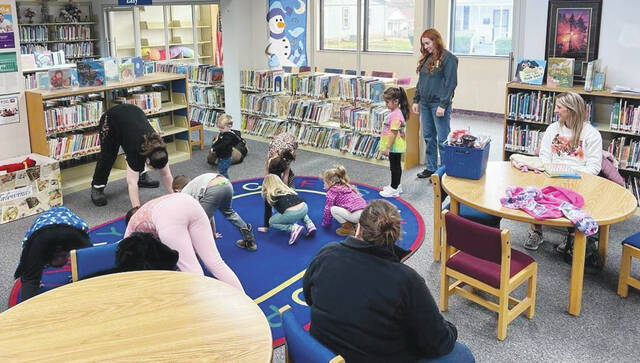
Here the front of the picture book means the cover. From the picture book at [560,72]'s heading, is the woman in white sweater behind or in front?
in front

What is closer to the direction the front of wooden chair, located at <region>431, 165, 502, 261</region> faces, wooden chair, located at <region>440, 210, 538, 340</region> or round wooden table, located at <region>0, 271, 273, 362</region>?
the wooden chair

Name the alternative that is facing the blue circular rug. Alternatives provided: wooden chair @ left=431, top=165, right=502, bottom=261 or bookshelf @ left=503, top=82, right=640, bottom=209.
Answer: the bookshelf

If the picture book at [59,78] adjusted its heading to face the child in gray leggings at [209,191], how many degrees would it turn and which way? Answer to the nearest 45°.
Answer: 0° — it already faces them

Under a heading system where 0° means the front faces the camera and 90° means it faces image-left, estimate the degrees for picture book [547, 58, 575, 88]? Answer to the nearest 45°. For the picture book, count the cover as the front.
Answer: approximately 0°

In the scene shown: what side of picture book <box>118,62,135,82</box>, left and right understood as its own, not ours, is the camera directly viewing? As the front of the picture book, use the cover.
front

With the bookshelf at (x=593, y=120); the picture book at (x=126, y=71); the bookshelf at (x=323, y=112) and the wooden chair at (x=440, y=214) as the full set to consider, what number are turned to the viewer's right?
1

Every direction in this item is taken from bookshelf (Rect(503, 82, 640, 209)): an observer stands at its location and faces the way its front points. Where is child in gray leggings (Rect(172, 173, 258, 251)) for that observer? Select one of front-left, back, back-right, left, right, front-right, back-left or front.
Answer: front

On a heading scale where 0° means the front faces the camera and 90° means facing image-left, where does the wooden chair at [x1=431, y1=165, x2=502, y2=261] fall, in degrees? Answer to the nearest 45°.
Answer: approximately 270°

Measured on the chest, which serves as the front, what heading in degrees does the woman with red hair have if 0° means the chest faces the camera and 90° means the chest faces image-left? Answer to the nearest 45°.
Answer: approximately 45°

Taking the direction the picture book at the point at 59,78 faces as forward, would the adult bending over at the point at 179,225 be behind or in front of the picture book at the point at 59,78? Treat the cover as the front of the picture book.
in front

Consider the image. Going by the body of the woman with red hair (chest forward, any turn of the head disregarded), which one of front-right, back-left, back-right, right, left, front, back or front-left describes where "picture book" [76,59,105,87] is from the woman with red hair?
front-right

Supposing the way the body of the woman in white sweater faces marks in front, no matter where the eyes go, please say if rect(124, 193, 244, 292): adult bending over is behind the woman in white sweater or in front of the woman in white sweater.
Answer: in front

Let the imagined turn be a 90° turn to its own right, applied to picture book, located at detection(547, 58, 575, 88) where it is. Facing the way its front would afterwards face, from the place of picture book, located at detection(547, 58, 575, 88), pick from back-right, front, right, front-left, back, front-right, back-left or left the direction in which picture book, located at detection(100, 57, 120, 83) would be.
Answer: front

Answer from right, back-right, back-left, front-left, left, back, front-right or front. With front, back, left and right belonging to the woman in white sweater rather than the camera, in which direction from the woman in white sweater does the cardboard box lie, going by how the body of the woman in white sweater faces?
front-right

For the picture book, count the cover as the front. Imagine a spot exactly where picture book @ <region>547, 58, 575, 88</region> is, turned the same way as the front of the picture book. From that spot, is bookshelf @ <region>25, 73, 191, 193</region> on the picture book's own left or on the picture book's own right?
on the picture book's own right

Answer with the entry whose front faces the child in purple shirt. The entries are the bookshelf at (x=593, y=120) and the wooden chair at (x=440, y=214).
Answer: the bookshelf

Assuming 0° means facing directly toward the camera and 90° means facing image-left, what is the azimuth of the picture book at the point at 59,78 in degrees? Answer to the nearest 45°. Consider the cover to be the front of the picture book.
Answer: approximately 0°
